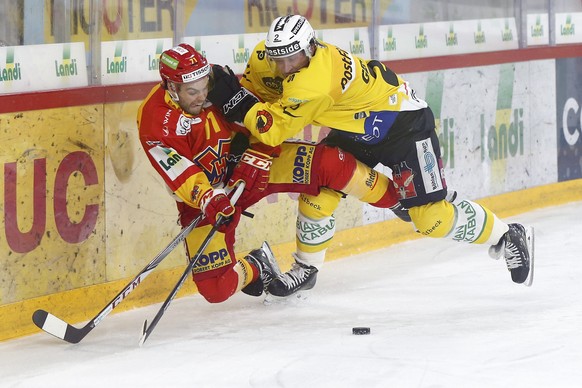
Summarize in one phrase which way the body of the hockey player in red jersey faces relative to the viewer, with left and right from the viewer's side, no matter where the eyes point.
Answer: facing the viewer and to the right of the viewer

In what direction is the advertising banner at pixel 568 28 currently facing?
toward the camera

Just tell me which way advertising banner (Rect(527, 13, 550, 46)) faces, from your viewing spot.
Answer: facing the viewer

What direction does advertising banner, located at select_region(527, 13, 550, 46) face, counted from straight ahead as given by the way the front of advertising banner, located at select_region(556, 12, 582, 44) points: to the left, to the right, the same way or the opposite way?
the same way

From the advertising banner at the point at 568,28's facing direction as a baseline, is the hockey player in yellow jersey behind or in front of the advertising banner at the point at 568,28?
in front

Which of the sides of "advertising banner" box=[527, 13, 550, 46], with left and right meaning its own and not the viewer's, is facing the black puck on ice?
front

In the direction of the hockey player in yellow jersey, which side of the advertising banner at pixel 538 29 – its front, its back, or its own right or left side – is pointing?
right

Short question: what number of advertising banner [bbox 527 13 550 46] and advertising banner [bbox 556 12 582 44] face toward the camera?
2
